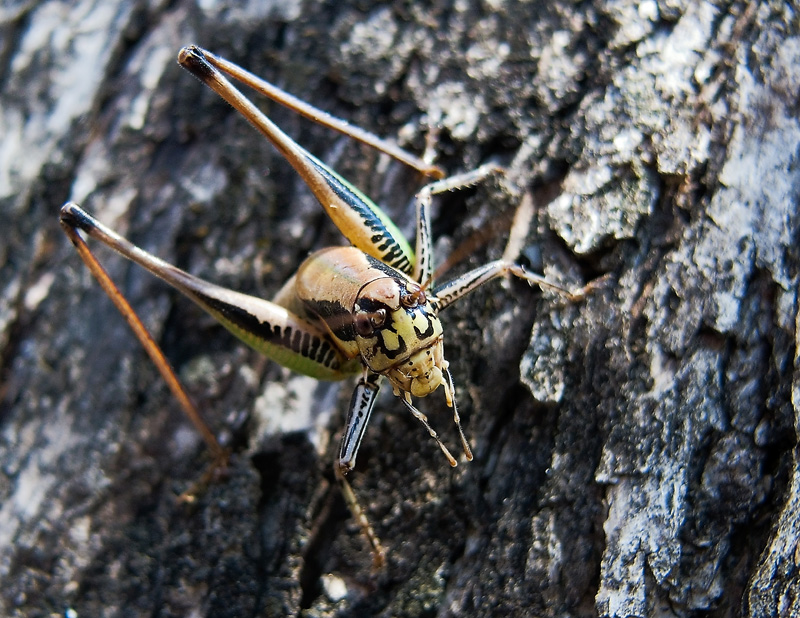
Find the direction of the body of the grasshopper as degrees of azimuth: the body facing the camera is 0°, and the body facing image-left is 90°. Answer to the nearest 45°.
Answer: approximately 315°
